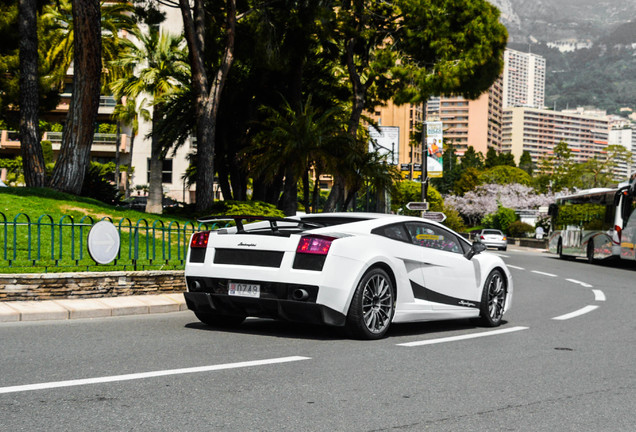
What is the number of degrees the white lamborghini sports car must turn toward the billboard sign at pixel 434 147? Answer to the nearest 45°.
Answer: approximately 45° to its left

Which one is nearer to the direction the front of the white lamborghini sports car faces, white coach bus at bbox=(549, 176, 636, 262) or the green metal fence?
the white coach bus

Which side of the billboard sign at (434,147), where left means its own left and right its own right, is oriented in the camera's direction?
front

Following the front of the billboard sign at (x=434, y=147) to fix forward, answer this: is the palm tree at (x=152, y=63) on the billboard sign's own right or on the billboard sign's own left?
on the billboard sign's own right

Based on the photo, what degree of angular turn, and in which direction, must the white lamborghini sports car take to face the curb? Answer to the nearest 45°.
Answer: approximately 90° to its left

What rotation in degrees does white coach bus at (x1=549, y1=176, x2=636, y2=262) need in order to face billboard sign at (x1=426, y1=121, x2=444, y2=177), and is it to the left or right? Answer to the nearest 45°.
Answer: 0° — it already faces it

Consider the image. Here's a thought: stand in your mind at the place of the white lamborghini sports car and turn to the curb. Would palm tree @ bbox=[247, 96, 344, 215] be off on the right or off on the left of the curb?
right

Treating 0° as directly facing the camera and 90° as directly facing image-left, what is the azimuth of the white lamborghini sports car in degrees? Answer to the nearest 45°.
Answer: approximately 225°

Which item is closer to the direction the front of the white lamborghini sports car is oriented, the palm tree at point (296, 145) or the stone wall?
the palm tree
